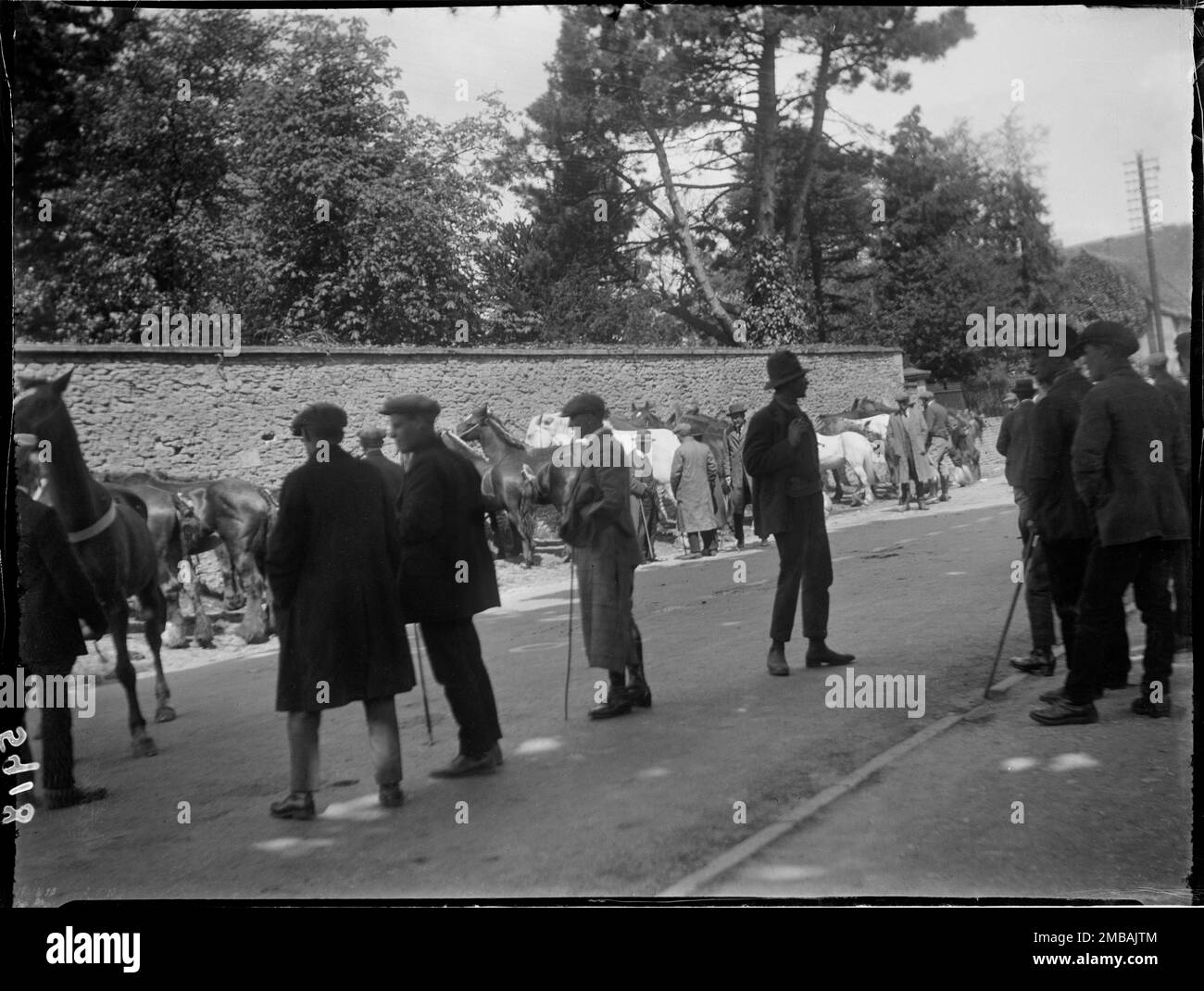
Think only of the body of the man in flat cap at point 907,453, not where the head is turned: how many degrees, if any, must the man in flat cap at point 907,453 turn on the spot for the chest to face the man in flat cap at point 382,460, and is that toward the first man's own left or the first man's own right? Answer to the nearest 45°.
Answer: approximately 45° to the first man's own right

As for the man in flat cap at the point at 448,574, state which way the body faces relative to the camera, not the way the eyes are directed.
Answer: to the viewer's left

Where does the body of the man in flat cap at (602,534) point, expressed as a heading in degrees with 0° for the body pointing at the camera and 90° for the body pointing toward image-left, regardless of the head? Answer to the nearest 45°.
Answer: approximately 90°

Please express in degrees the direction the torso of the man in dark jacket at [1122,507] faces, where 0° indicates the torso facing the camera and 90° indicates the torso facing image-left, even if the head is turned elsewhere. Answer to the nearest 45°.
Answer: approximately 135°
